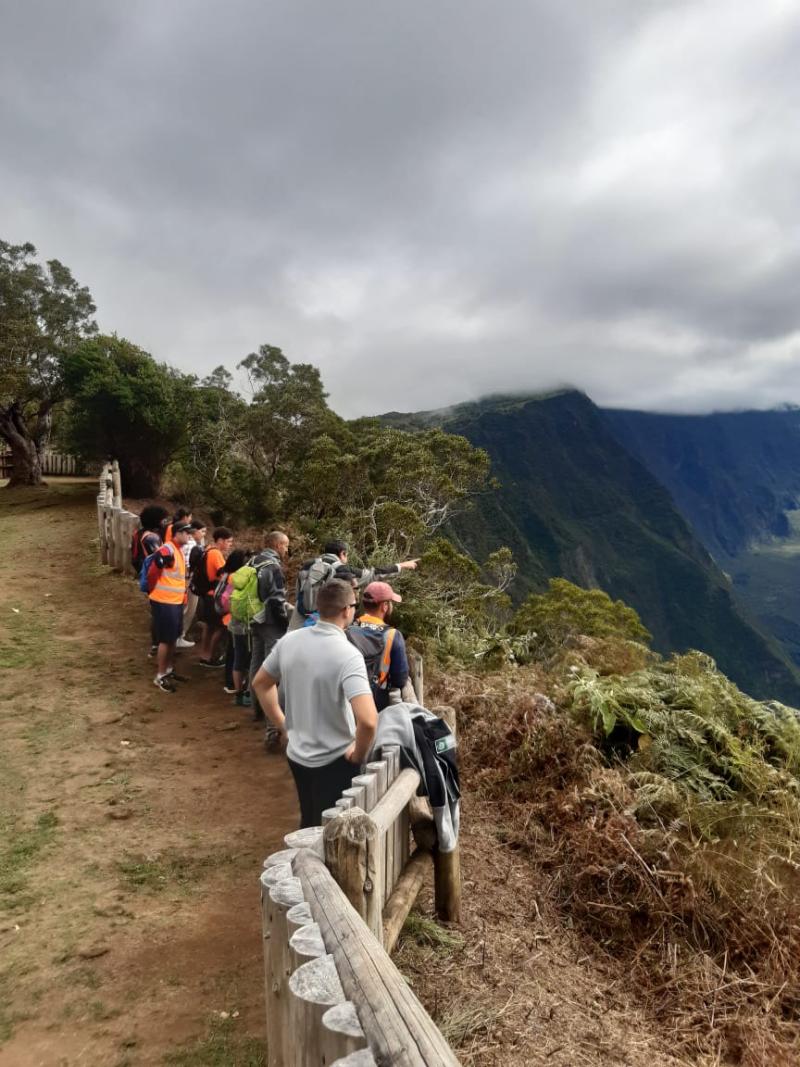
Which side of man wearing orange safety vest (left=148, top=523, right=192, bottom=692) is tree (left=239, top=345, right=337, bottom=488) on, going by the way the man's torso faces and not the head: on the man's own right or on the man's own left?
on the man's own left

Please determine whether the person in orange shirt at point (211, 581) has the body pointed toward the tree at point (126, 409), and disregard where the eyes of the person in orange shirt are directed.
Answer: no

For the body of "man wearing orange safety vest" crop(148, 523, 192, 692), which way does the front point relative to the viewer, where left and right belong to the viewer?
facing to the right of the viewer

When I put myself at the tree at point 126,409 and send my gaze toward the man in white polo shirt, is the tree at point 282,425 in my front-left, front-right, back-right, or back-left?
front-left

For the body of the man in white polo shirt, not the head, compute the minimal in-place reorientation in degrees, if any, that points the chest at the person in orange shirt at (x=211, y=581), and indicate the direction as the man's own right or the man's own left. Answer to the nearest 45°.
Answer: approximately 45° to the man's own left

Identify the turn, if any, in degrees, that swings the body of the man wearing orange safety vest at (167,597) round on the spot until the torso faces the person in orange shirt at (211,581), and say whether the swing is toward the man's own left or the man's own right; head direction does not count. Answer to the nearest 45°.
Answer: approximately 45° to the man's own left

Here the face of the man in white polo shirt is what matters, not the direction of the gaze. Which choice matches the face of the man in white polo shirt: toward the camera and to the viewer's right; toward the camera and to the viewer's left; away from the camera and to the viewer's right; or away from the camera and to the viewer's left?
away from the camera and to the viewer's right

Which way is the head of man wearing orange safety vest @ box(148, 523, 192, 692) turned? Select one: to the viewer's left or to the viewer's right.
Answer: to the viewer's right

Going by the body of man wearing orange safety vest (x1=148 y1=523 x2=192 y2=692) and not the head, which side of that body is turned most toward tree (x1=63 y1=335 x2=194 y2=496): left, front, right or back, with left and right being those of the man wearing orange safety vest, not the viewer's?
left

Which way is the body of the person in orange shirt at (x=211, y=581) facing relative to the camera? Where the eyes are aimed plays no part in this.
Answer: to the viewer's right

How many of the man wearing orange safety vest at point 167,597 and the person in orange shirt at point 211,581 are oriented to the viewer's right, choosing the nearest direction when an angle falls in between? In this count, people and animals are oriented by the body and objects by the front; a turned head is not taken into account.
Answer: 2

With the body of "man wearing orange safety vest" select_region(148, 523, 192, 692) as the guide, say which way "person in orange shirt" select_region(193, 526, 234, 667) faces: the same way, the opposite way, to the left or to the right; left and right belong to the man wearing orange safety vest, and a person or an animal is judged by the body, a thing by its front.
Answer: the same way

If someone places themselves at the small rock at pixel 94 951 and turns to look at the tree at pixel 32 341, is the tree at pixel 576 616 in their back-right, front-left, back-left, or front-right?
front-right

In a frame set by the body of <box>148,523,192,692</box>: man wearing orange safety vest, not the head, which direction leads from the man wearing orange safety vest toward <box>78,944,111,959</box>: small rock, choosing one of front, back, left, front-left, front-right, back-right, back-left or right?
right
